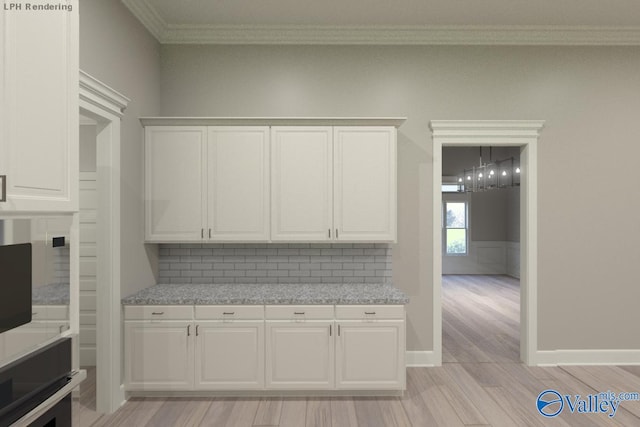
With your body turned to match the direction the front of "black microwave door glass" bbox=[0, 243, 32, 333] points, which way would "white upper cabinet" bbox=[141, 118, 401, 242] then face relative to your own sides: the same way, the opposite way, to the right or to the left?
to the right

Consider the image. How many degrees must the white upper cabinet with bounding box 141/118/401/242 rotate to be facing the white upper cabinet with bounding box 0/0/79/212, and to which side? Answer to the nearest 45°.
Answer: approximately 45° to its right

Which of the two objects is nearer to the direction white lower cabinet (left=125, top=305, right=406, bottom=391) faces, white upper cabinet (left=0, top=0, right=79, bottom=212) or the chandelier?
the white upper cabinet

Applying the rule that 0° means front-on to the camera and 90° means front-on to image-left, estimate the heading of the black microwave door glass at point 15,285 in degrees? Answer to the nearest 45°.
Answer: approximately 315°

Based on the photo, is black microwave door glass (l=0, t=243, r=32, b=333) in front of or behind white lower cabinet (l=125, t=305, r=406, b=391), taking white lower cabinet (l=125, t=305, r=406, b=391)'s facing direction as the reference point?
in front

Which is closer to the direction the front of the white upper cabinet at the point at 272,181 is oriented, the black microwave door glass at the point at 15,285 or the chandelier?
the black microwave door glass

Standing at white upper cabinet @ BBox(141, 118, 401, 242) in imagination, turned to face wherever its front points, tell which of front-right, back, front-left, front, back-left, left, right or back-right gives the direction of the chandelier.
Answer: back-left

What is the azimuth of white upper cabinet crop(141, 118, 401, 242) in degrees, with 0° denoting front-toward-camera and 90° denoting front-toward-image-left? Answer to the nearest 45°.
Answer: approximately 0°

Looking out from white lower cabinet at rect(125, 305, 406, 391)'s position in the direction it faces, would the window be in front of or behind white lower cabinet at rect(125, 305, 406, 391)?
behind

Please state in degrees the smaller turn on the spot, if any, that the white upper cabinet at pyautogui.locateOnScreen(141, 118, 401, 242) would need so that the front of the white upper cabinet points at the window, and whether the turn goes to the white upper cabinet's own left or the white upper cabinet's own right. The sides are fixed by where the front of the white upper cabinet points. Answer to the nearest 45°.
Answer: approximately 135° to the white upper cabinet's own left

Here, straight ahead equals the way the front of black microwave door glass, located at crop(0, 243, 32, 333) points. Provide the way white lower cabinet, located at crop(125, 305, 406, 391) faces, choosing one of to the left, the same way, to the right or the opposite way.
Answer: to the right

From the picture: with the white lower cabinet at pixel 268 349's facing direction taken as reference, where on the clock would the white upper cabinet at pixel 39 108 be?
The white upper cabinet is roughly at 1 o'clock from the white lower cabinet.

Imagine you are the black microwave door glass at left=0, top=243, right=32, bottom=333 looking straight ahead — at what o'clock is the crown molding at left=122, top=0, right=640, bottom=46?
The crown molding is roughly at 10 o'clock from the black microwave door glass.
